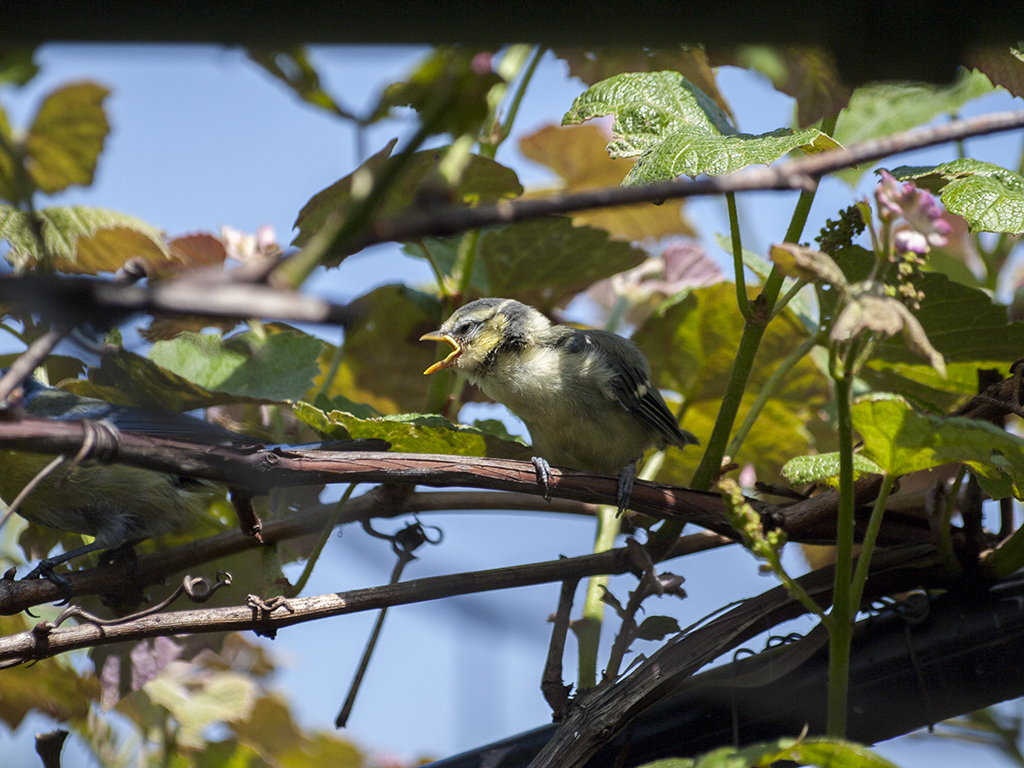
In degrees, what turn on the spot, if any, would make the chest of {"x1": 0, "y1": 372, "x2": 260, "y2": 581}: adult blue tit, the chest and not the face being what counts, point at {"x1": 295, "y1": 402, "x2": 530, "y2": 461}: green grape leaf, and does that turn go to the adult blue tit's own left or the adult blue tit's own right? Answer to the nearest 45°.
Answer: approximately 135° to the adult blue tit's own left

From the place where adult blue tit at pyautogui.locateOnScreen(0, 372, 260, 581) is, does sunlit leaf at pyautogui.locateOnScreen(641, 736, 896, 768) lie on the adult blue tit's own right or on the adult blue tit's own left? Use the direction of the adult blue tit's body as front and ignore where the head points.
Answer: on the adult blue tit's own left

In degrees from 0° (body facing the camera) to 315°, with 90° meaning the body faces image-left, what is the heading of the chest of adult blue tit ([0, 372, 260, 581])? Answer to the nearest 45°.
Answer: approximately 90°

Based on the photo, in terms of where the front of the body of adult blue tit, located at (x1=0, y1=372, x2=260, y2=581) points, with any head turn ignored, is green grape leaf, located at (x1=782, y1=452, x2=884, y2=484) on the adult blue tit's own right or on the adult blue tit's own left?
on the adult blue tit's own left
